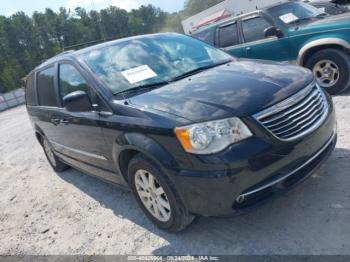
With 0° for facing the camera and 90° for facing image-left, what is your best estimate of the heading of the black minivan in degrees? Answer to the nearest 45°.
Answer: approximately 315°

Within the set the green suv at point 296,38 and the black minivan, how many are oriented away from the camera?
0

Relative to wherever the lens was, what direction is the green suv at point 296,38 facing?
facing the viewer and to the right of the viewer

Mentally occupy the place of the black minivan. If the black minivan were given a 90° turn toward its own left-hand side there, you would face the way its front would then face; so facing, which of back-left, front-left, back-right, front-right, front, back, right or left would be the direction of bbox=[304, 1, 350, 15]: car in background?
front

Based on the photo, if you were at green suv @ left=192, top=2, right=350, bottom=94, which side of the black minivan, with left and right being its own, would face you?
left

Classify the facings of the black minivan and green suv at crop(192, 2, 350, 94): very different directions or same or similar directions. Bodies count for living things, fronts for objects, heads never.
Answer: same or similar directions
